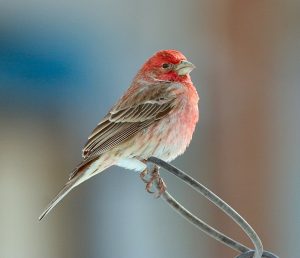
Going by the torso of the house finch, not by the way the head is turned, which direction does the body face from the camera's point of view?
to the viewer's right
